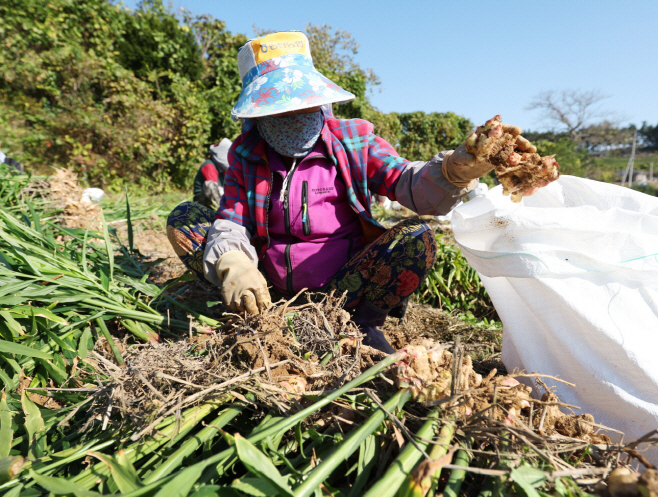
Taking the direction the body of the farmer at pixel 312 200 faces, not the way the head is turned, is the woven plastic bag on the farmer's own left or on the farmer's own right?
on the farmer's own left

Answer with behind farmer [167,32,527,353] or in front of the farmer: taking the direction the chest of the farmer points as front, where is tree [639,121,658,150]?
behind

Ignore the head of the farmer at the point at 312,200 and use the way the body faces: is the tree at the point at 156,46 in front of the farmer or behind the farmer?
behind

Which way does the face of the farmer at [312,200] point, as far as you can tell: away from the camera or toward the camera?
toward the camera

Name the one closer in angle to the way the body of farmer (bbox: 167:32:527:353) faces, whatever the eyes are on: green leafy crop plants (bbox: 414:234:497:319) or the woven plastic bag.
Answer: the woven plastic bag

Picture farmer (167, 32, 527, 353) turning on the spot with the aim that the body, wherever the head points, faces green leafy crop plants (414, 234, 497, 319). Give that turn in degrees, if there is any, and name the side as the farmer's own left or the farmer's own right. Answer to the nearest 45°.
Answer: approximately 135° to the farmer's own left

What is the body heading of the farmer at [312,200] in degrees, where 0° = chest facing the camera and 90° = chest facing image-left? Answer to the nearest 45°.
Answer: approximately 0°

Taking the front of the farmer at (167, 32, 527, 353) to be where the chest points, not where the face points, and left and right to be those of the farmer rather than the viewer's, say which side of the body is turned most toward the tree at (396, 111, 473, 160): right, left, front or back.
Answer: back

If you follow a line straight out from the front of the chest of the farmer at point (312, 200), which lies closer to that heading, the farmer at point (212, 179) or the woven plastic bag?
the woven plastic bag
